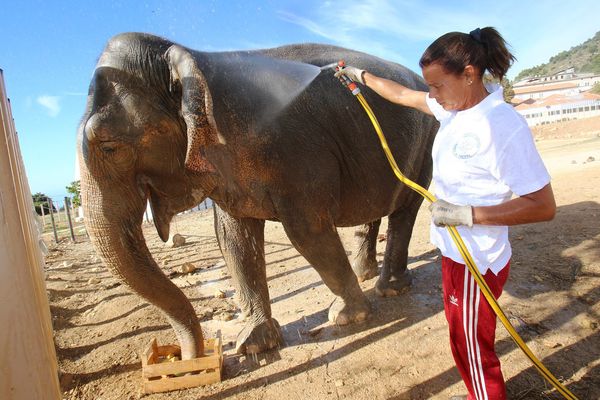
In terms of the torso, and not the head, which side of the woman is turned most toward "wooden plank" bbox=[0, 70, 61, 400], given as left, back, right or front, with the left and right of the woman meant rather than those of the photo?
front

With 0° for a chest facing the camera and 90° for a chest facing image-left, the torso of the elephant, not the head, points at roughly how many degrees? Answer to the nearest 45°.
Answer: approximately 45°

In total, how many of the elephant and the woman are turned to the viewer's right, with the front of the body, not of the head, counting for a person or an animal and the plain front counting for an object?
0

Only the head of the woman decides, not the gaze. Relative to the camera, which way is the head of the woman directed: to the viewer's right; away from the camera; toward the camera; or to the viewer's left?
to the viewer's left

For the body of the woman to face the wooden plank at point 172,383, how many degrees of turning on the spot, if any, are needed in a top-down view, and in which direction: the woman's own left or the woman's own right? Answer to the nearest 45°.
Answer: approximately 45° to the woman's own right

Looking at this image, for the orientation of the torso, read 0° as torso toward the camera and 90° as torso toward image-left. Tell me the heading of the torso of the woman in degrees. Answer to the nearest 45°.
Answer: approximately 45°

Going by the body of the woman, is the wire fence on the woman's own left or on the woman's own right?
on the woman's own right
